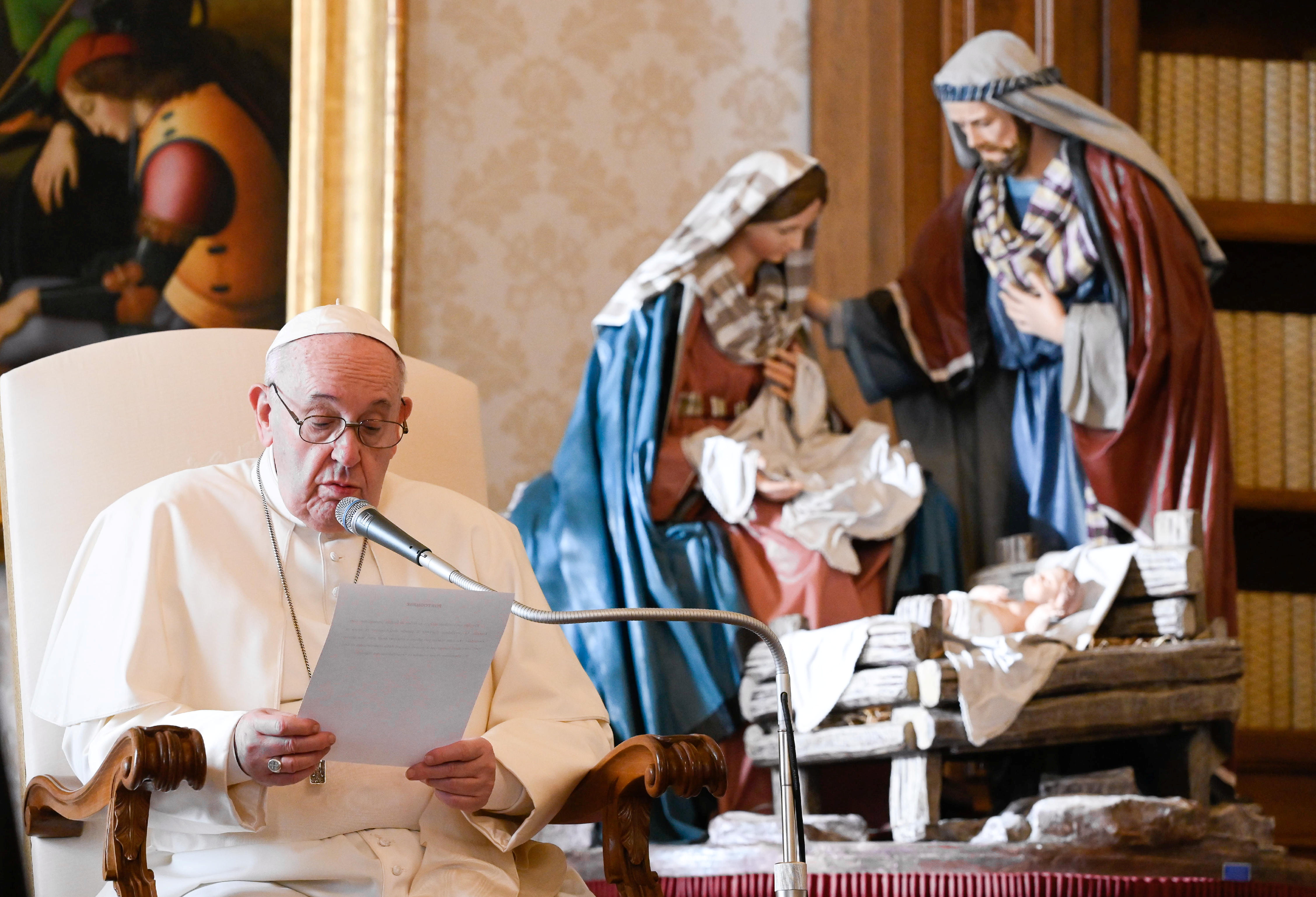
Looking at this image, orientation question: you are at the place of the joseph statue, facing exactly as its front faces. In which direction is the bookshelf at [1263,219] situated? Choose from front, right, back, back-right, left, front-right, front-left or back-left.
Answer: back

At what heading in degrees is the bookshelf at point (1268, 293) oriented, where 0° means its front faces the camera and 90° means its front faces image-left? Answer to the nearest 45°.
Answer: approximately 0°

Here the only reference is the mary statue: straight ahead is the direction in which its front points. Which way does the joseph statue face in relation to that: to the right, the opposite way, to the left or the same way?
to the right

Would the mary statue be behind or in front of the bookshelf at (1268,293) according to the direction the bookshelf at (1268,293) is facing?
in front

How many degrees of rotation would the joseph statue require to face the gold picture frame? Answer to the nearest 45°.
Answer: approximately 45° to its right

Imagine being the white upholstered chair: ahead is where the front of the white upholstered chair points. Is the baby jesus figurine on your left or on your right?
on your left

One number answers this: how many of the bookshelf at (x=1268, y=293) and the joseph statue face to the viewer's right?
0

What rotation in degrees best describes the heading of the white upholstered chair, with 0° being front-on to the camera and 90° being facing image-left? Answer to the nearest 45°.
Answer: approximately 315°

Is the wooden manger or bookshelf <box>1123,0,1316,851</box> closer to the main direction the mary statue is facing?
the wooden manger

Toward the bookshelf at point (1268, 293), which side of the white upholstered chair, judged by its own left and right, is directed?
left

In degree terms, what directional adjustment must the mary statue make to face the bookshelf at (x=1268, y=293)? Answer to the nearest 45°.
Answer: approximately 90° to its left

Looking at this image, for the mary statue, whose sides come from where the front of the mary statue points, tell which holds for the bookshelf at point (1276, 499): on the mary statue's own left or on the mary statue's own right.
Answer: on the mary statue's own left
